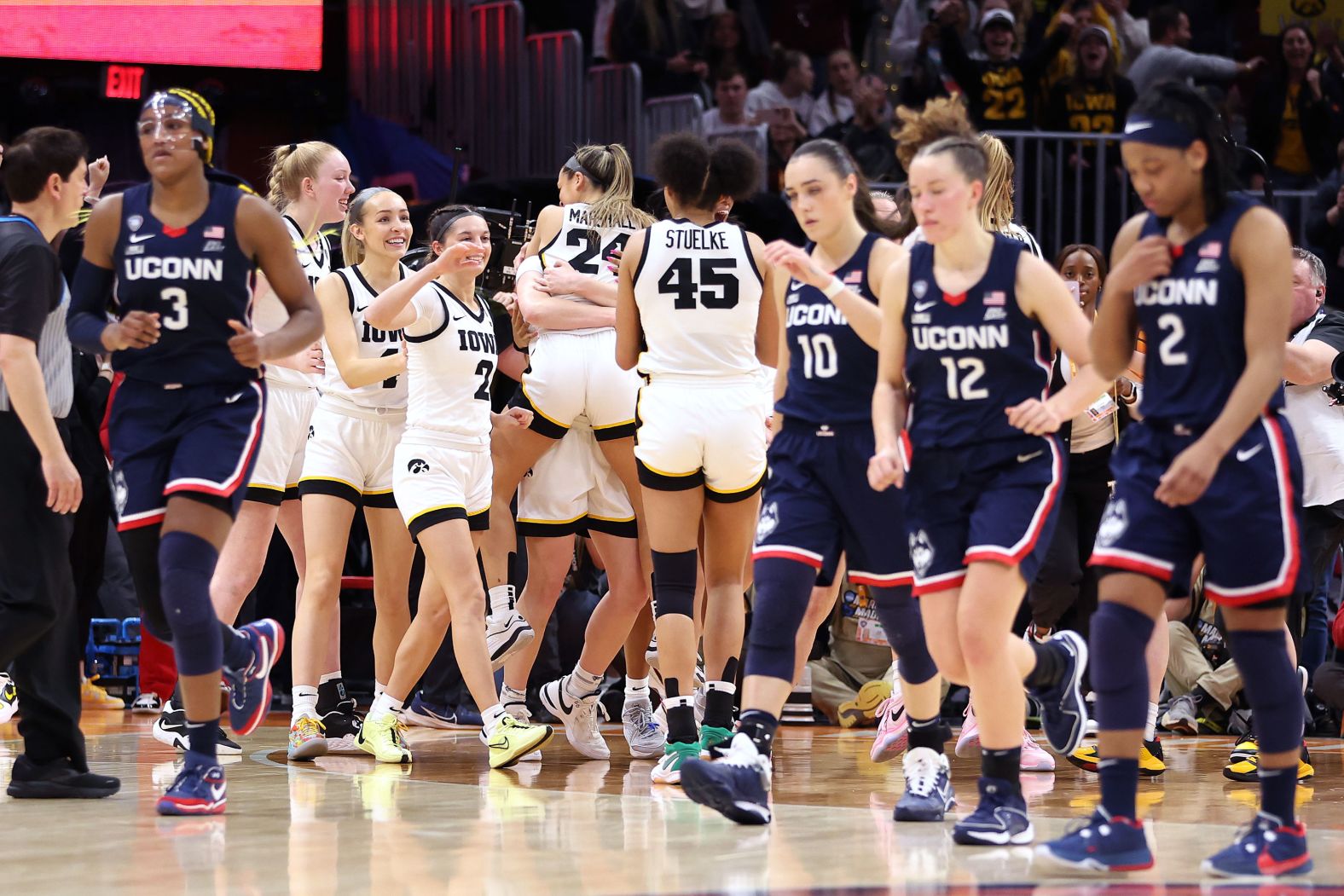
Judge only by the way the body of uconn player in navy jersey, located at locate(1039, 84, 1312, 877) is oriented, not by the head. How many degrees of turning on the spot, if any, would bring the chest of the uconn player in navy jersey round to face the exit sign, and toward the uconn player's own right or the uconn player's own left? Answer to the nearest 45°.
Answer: approximately 90° to the uconn player's own right

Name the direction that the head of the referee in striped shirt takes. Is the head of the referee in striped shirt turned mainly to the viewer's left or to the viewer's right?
to the viewer's right

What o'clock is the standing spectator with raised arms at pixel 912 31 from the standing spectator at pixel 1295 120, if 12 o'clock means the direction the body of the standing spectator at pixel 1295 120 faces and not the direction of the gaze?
the standing spectator with raised arms at pixel 912 31 is roughly at 3 o'clock from the standing spectator at pixel 1295 120.

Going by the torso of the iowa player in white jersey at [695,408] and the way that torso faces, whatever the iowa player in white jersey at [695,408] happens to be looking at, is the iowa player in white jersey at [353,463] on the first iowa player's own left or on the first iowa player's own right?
on the first iowa player's own left

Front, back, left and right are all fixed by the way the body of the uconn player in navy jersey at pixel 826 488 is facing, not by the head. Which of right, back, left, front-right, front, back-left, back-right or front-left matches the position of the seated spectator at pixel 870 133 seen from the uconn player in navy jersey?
back-right

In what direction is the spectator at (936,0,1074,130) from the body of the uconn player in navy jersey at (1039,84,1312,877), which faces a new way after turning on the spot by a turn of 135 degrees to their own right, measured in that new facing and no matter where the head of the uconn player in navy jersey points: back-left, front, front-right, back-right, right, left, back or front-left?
front

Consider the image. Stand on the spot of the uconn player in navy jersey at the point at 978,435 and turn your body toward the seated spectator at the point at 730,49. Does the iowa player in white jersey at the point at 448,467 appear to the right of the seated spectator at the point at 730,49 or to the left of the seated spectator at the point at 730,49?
left

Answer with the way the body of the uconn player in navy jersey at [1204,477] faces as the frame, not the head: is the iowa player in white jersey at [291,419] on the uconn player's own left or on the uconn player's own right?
on the uconn player's own right

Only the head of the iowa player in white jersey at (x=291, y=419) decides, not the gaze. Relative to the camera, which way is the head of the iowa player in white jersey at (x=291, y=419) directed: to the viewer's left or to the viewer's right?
to the viewer's right

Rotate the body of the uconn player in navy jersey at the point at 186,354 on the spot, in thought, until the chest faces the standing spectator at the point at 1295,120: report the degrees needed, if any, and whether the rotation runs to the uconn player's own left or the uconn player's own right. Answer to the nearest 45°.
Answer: approximately 135° to the uconn player's own left

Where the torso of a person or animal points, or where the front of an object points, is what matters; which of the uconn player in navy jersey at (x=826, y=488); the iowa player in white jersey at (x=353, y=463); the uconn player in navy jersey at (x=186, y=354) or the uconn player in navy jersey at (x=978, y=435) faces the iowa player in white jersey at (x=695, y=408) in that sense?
the iowa player in white jersey at (x=353, y=463)

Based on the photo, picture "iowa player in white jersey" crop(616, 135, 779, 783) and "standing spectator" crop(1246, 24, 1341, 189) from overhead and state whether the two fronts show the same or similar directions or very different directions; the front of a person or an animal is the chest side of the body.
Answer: very different directions

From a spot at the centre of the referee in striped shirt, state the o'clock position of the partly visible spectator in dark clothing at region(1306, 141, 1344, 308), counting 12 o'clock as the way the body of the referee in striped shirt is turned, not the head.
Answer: The partly visible spectator in dark clothing is roughly at 11 o'clock from the referee in striped shirt.

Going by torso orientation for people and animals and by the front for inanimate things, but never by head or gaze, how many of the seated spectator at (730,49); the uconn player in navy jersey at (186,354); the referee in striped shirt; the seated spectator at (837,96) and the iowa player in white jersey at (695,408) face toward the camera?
3
